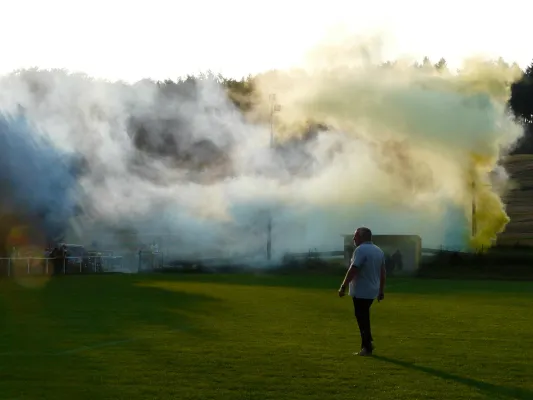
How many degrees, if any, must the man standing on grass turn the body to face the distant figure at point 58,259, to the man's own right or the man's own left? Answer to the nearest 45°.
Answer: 0° — they already face them

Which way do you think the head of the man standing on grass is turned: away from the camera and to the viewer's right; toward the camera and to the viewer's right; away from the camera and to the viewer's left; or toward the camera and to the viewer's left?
away from the camera and to the viewer's left

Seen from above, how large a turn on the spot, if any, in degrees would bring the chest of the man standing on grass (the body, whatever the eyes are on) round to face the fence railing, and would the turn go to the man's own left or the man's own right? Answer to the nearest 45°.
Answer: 0° — they already face it

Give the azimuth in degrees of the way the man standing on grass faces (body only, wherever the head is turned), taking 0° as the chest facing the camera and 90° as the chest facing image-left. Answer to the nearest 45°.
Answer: approximately 135°
